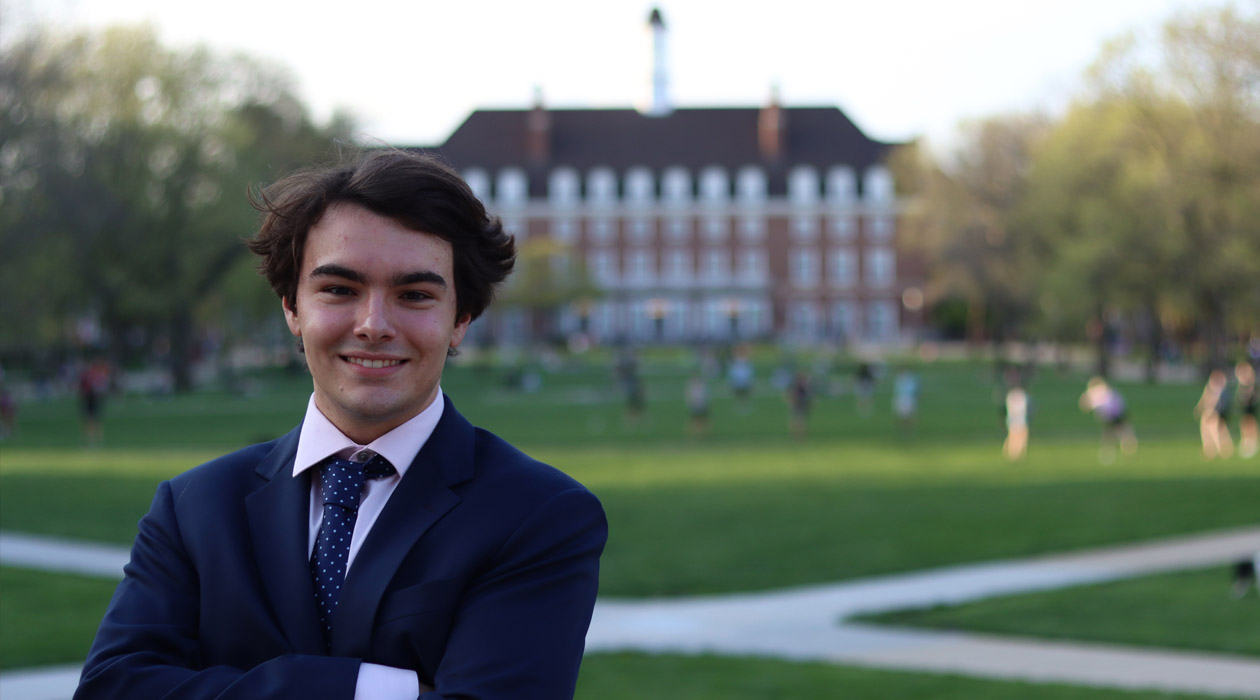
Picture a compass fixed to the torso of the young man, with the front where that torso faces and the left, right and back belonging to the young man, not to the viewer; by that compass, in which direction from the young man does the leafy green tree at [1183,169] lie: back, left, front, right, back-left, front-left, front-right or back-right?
back-left

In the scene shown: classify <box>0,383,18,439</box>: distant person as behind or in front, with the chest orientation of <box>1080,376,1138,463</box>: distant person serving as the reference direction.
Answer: in front

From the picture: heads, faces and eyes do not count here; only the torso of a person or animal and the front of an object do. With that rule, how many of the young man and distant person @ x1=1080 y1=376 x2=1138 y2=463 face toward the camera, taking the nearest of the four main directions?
1

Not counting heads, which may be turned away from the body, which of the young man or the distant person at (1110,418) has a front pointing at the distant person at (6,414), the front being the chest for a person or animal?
the distant person at (1110,418)

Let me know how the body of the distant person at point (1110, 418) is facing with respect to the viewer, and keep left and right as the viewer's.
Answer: facing to the left of the viewer

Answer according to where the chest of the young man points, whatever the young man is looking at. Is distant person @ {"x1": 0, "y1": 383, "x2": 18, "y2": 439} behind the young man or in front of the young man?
behind

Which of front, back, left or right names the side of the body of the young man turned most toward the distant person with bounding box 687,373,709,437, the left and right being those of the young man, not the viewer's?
back
